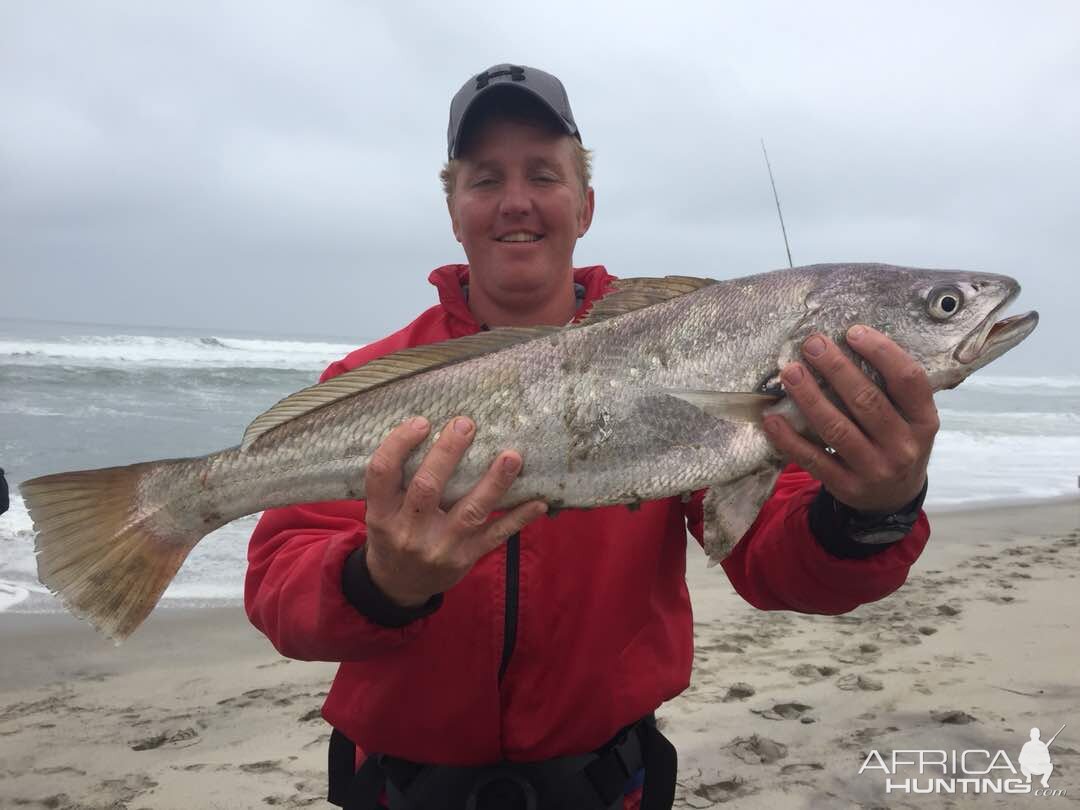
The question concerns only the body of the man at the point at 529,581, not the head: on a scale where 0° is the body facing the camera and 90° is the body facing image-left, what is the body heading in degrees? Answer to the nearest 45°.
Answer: approximately 0°
